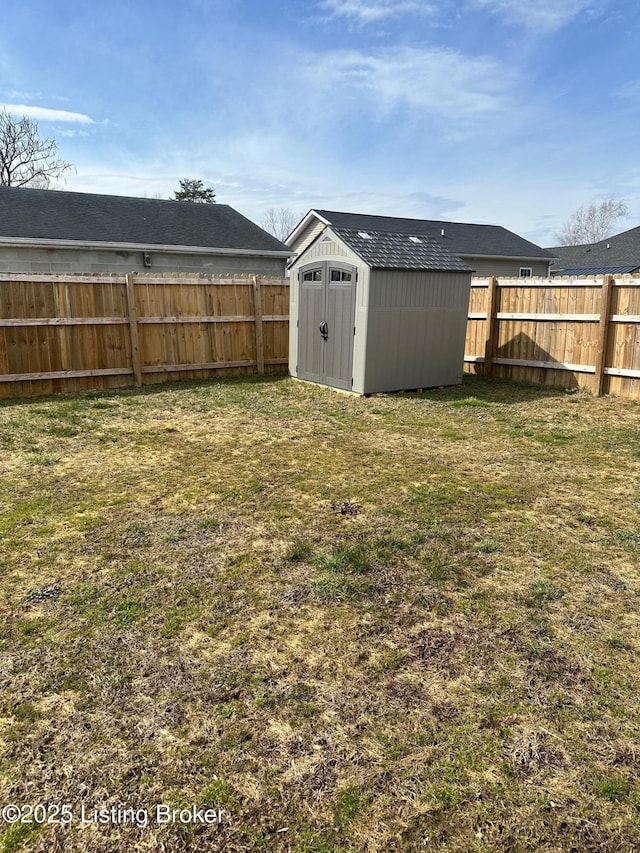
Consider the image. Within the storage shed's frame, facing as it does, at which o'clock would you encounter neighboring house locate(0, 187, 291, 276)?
The neighboring house is roughly at 3 o'clock from the storage shed.

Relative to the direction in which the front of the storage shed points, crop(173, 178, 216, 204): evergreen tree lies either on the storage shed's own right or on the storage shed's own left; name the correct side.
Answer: on the storage shed's own right

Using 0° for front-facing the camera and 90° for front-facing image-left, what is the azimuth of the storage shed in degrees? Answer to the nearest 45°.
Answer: approximately 45°

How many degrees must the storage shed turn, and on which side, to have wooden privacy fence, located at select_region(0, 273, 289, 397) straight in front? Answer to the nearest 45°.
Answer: approximately 45° to its right

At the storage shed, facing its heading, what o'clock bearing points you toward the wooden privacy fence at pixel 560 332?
The wooden privacy fence is roughly at 7 o'clock from the storage shed.

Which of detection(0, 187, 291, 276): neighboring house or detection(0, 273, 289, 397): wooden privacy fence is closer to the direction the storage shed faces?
the wooden privacy fence

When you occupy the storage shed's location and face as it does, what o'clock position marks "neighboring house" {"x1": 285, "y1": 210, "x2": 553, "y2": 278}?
The neighboring house is roughly at 5 o'clock from the storage shed.

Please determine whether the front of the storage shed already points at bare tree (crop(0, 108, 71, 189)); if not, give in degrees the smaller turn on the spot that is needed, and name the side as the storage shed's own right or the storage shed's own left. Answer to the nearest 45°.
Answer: approximately 90° to the storage shed's own right
